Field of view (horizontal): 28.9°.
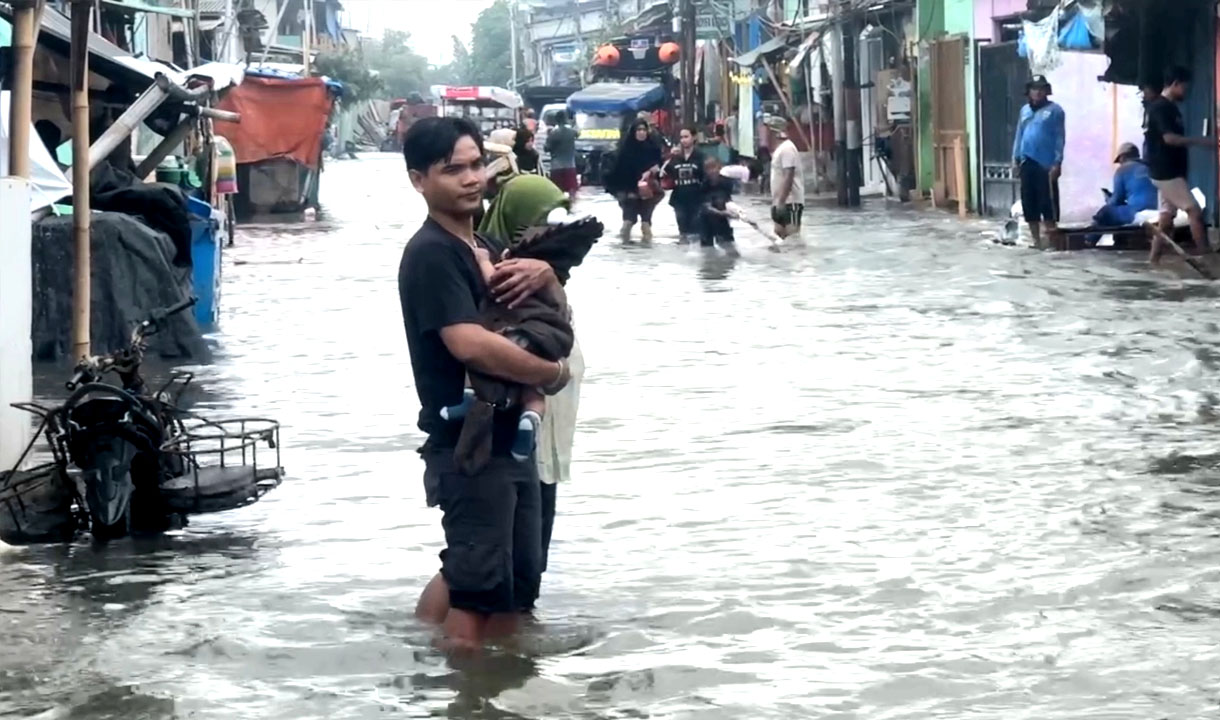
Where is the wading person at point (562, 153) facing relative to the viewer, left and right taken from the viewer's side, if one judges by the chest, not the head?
facing away from the viewer

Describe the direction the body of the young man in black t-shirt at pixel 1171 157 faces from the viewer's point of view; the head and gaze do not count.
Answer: to the viewer's right

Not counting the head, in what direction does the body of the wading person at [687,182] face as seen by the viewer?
toward the camera

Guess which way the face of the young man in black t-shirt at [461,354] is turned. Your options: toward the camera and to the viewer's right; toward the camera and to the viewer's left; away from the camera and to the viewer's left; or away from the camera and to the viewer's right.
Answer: toward the camera and to the viewer's right

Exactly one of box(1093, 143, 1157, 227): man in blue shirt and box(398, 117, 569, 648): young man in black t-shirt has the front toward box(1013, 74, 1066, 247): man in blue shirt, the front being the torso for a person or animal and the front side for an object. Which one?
box(1093, 143, 1157, 227): man in blue shirt

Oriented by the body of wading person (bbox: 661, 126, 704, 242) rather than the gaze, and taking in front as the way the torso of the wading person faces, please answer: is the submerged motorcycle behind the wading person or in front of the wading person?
in front

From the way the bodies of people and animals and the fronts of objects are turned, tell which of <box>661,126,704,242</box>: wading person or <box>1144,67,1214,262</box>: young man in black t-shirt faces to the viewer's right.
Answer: the young man in black t-shirt

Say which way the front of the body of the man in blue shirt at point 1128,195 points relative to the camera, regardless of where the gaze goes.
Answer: to the viewer's left

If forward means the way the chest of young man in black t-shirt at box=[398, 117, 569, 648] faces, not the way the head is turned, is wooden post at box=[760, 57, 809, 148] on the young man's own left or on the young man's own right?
on the young man's own left

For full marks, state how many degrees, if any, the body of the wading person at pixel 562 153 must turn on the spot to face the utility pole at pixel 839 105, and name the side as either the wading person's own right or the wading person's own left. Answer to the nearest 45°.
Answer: approximately 90° to the wading person's own right
